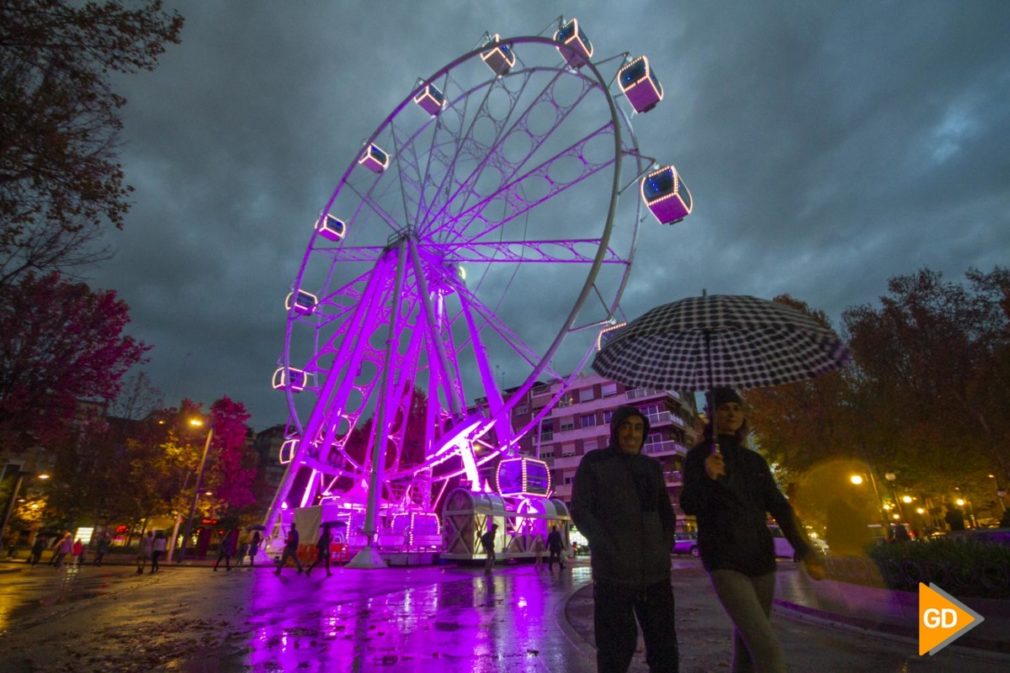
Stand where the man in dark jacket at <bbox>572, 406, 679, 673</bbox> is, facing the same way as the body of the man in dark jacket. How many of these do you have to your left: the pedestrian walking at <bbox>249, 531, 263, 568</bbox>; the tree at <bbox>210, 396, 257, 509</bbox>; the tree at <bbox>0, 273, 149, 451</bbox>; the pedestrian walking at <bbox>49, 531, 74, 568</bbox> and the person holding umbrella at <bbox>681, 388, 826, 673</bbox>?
1

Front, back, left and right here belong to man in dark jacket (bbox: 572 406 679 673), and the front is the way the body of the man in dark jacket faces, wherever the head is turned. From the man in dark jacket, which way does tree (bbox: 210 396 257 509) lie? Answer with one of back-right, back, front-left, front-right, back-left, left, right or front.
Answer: back-right

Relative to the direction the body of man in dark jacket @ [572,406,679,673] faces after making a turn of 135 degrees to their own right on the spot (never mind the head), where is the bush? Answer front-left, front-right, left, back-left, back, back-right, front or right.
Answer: right

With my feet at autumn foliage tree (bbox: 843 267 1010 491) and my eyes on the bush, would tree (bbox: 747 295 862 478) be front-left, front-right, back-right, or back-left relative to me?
back-right

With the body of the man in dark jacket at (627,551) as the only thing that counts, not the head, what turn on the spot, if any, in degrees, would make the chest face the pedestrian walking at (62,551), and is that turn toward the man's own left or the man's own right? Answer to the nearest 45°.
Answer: approximately 135° to the man's own right

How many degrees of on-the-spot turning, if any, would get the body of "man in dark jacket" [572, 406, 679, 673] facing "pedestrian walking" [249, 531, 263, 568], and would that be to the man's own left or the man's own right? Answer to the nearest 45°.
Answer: approximately 135° to the man's own right

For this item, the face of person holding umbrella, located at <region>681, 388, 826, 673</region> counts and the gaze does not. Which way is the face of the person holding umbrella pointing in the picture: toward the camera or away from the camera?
toward the camera

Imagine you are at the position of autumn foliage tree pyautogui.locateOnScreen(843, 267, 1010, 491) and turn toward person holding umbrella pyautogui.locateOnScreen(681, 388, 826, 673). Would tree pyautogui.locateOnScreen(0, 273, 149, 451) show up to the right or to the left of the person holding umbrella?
right

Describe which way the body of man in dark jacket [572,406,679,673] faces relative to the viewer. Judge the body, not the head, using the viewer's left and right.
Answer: facing the viewer

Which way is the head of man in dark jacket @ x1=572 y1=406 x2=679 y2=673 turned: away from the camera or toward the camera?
toward the camera

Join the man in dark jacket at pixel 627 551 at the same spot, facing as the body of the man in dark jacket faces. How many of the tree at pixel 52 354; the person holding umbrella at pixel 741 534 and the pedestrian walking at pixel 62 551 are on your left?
1

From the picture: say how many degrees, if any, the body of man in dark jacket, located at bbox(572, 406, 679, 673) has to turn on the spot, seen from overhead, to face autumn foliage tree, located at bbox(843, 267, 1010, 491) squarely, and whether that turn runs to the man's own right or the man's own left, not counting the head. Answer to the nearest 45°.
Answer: approximately 135° to the man's own left

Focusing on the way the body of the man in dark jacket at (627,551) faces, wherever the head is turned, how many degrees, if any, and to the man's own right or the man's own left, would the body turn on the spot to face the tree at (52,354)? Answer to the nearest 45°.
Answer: approximately 135° to the man's own right

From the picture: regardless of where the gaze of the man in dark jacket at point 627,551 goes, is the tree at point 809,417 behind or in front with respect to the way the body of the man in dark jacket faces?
behind
